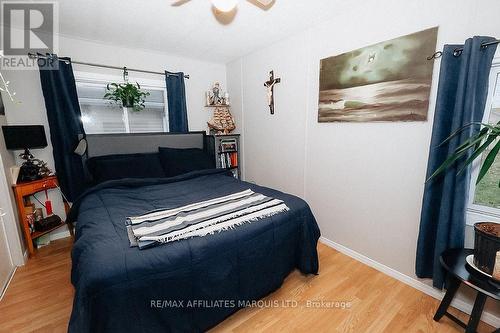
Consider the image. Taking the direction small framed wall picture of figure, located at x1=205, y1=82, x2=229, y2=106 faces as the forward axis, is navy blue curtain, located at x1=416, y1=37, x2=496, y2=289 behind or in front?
in front

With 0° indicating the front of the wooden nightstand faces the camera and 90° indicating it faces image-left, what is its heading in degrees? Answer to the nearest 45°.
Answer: approximately 315°

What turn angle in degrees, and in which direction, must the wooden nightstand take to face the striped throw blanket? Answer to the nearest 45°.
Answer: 0° — it already faces it

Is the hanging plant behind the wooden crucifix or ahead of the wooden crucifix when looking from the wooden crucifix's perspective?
ahead

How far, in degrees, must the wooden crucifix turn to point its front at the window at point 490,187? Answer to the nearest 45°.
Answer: approximately 90° to its left

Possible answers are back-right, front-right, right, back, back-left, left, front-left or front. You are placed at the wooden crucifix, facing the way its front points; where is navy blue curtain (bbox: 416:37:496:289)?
left

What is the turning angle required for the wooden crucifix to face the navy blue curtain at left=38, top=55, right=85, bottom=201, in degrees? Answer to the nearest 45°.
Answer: approximately 45° to its right
